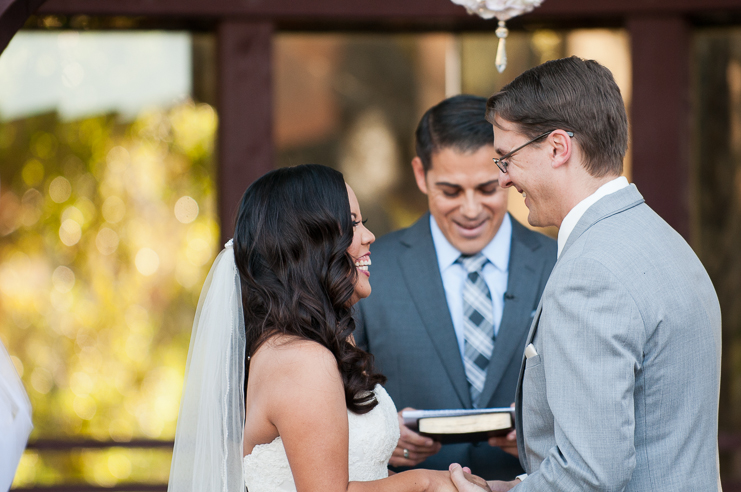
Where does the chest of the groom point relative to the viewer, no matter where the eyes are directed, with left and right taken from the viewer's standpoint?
facing to the left of the viewer

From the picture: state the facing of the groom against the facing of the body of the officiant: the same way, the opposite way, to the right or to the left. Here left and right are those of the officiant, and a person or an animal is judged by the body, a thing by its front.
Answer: to the right

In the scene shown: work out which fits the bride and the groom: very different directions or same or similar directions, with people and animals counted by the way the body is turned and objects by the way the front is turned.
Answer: very different directions

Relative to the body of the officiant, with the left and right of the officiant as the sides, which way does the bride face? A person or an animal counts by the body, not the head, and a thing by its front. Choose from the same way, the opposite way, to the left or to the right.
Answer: to the left

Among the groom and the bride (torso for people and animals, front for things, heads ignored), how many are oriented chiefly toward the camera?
0

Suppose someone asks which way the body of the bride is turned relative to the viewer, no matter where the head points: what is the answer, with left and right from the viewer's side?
facing to the right of the viewer

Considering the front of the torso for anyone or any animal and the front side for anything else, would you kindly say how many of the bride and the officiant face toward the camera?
1

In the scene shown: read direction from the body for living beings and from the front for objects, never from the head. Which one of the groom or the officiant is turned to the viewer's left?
the groom

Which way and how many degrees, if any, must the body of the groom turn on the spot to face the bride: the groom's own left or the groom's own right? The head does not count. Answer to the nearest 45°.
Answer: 0° — they already face them

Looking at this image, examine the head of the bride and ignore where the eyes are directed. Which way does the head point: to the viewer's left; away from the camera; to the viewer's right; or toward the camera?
to the viewer's right

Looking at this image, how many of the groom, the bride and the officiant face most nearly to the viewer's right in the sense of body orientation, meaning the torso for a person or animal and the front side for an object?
1
